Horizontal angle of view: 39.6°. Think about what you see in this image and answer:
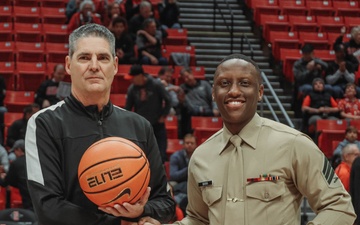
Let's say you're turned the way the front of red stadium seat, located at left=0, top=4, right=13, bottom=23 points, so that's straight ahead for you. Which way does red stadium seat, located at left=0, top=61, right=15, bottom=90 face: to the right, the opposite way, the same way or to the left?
the same way

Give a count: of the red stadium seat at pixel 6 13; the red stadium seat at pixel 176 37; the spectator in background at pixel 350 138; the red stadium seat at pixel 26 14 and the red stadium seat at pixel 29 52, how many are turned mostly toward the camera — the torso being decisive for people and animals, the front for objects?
5

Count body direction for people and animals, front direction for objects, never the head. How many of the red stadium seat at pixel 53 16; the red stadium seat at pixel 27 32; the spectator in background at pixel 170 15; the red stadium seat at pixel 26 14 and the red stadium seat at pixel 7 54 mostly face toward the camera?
5

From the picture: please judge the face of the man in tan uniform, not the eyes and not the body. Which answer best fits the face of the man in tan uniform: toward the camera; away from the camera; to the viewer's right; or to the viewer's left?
toward the camera

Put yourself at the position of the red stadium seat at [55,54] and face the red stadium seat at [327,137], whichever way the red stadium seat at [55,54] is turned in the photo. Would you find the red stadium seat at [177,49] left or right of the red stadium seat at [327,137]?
left

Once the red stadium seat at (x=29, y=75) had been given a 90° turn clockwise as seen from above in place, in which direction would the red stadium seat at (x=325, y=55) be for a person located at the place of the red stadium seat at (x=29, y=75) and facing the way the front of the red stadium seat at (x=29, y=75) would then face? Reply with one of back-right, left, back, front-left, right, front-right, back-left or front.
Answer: back

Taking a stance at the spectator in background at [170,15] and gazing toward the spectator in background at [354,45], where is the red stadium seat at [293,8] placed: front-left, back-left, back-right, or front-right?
front-left

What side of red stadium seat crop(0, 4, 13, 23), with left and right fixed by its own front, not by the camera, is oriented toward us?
front

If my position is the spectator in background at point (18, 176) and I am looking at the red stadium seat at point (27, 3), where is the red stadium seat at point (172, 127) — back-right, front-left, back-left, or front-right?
front-right

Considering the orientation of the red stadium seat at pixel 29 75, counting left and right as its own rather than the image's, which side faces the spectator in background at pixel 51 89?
left

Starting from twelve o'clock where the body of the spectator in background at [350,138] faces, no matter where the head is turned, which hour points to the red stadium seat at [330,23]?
The red stadium seat is roughly at 6 o'clock from the spectator in background.

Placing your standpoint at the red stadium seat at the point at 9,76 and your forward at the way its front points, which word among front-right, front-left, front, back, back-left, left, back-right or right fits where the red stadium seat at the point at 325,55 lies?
left

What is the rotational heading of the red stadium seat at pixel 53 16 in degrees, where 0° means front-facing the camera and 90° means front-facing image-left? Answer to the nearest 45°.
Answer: approximately 0°

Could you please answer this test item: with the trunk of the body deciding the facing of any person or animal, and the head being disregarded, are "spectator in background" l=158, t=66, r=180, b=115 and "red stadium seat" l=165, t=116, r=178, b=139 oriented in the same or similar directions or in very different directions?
same or similar directions

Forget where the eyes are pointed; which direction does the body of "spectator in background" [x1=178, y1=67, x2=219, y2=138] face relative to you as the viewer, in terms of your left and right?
facing the viewer and to the left of the viewer

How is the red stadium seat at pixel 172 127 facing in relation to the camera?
toward the camera

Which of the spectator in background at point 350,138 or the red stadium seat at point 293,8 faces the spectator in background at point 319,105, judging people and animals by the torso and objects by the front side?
the red stadium seat

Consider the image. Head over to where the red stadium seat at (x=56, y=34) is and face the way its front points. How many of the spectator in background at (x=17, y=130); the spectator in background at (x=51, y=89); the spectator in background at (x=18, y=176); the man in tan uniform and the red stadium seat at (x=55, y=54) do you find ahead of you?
5

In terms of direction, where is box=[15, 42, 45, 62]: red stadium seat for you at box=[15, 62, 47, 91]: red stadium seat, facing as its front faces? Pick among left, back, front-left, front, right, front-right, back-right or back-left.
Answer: back

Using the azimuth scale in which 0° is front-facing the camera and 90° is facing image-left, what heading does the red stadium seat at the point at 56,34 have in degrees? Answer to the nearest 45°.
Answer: approximately 0°
